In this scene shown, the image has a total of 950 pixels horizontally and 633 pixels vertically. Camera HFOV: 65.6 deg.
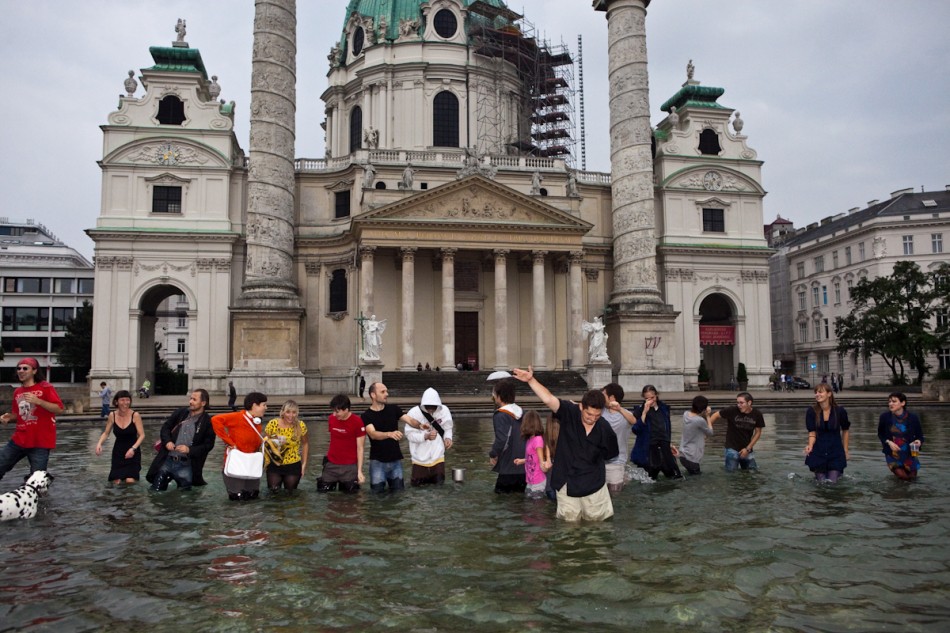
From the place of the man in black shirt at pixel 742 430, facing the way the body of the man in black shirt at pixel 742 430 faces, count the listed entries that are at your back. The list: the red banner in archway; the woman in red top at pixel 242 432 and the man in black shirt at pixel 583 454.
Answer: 1

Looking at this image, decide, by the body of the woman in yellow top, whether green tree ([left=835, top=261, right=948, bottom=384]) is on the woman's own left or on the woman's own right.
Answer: on the woman's own left

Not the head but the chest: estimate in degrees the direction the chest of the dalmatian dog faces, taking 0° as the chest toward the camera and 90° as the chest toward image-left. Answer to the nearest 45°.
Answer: approximately 270°

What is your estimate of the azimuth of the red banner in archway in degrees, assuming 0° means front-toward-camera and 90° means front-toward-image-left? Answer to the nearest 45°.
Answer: approximately 0°

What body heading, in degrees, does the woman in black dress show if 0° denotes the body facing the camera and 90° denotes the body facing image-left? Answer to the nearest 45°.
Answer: approximately 0°

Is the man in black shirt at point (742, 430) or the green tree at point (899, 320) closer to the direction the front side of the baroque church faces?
the man in black shirt

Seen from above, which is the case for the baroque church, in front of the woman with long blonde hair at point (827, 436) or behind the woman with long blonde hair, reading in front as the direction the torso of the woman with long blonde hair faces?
behind

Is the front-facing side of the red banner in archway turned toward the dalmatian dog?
yes

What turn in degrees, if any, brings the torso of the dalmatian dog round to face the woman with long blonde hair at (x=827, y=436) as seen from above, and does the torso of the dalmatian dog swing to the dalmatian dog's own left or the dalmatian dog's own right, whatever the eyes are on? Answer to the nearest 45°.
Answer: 0° — it already faces them

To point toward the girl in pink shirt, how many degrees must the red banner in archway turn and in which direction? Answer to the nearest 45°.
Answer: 0° — it already faces them
